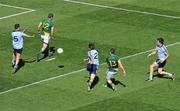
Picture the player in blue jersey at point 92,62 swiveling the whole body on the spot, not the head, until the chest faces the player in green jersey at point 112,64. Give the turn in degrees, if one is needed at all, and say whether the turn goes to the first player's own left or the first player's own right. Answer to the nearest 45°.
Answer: approximately 135° to the first player's own right

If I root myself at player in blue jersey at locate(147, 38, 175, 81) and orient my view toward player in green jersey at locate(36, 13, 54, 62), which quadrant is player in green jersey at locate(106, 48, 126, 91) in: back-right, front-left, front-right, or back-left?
front-left

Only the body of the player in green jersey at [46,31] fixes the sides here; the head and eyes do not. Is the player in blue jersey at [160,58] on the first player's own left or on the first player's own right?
on the first player's own right

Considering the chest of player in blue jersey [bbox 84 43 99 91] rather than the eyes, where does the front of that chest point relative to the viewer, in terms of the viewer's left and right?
facing away from the viewer and to the left of the viewer

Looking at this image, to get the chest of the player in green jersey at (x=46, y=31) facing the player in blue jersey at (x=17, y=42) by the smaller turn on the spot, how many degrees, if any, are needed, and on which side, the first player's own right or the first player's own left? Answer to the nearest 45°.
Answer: approximately 180°

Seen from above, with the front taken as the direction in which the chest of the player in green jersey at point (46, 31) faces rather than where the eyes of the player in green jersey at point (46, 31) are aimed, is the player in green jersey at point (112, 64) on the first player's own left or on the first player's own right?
on the first player's own right

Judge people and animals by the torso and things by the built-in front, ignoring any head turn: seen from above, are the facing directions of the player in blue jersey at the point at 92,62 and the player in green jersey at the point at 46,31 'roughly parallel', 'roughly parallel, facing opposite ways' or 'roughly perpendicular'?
roughly perpendicular

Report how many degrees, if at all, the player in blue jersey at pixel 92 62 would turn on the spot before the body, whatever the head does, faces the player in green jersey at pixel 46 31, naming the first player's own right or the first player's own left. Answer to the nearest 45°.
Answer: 0° — they already face them
